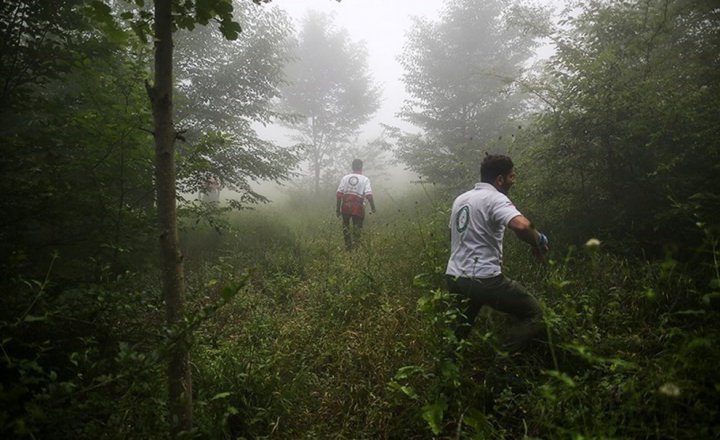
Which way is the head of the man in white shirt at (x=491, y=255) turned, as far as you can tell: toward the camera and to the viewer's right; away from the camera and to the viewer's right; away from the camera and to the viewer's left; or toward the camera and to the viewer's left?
away from the camera and to the viewer's right

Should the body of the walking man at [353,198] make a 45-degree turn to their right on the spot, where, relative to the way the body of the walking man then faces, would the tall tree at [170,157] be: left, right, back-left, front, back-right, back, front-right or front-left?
back-right

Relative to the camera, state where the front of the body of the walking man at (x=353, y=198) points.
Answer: away from the camera

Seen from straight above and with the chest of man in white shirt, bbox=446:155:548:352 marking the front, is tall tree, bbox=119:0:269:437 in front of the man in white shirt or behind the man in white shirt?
behind

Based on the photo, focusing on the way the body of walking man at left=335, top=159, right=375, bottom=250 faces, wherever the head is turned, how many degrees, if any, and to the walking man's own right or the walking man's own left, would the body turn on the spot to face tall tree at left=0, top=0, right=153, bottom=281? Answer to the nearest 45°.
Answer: approximately 135° to the walking man's own left

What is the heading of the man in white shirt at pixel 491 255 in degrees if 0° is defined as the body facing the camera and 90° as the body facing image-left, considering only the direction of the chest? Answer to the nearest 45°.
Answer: approximately 225°

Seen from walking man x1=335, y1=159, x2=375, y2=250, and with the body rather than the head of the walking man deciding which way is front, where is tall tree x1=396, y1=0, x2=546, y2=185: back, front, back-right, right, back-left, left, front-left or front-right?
front-right

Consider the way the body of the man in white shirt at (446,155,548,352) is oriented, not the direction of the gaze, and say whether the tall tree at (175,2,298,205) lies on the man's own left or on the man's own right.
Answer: on the man's own left

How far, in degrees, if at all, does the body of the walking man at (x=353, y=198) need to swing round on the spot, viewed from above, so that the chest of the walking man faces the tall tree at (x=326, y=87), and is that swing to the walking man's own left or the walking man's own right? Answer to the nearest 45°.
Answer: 0° — they already face it

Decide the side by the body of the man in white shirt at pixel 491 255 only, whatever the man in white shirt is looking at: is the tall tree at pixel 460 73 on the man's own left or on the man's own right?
on the man's own left
